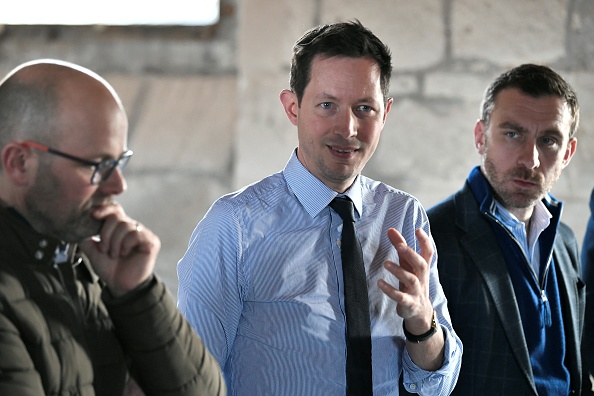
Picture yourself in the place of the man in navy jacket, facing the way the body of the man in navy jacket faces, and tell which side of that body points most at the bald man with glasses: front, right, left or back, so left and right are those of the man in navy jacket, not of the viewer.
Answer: right

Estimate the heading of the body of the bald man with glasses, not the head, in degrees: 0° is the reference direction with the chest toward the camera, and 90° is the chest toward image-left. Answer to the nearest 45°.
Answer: approximately 315°

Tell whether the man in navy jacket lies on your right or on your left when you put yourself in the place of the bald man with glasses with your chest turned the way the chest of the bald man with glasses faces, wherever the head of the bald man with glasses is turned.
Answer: on your left

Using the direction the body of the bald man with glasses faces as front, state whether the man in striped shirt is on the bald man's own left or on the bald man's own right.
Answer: on the bald man's own left

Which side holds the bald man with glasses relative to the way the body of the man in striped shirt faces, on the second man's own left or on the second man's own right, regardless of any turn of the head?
on the second man's own right

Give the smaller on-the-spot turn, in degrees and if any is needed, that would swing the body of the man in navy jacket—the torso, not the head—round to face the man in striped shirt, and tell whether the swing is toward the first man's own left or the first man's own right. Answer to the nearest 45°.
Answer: approximately 90° to the first man's own right

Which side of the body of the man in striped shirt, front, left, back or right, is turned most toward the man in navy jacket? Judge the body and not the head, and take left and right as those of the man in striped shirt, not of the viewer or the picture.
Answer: left

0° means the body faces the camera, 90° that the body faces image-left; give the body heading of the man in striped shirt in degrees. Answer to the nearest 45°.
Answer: approximately 315°
